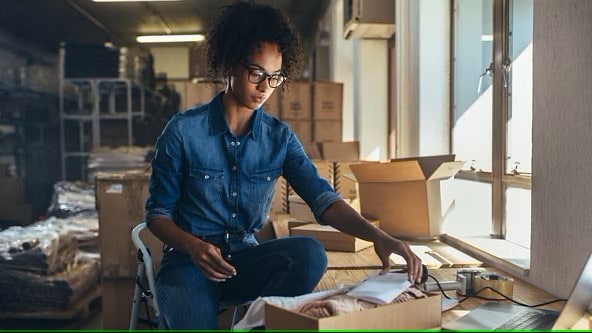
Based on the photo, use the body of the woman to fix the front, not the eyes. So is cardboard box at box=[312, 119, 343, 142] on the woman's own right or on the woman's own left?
on the woman's own left

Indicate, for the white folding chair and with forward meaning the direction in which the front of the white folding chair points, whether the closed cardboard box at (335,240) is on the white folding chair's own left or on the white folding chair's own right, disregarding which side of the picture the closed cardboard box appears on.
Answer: on the white folding chair's own left

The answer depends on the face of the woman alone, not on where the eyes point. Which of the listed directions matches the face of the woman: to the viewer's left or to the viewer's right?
to the viewer's right

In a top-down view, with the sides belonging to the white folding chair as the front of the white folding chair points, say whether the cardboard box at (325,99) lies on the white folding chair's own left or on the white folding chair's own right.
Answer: on the white folding chair's own left

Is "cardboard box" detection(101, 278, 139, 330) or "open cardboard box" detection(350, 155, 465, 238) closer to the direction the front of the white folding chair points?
the open cardboard box

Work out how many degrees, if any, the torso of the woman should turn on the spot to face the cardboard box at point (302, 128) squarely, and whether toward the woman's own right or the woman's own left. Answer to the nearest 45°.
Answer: approximately 135° to the woman's own left

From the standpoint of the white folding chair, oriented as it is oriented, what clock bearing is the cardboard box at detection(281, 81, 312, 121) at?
The cardboard box is roughly at 8 o'clock from the white folding chair.

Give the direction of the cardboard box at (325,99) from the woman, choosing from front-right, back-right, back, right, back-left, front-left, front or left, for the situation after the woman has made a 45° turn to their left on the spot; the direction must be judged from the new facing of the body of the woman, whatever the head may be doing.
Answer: left

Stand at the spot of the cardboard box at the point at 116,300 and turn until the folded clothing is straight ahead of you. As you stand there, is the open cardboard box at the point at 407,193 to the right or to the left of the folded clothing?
left

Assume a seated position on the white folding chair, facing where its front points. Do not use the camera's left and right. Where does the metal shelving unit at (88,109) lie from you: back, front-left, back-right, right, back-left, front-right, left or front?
back-left

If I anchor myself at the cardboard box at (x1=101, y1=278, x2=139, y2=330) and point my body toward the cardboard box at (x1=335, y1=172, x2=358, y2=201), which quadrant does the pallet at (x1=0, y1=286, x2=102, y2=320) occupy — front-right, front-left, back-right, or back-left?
back-left

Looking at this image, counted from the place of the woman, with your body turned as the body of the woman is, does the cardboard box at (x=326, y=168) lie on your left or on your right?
on your left

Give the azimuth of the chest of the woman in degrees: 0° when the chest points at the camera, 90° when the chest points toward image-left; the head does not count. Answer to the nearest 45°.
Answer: approximately 315°
